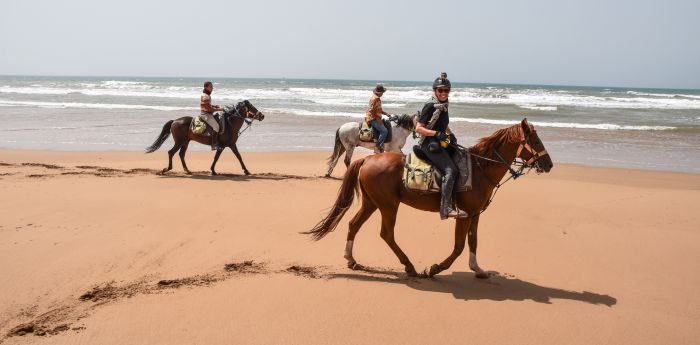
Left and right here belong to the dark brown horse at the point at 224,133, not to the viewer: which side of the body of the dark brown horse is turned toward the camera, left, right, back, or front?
right

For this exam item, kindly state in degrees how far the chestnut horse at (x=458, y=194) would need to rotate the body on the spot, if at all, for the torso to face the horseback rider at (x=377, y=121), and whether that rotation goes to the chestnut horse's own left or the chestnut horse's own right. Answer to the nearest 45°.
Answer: approximately 90° to the chestnut horse's own left

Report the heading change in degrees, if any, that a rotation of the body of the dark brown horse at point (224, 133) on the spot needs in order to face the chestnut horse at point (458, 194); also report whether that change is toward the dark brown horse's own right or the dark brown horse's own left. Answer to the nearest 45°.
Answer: approximately 90° to the dark brown horse's own right

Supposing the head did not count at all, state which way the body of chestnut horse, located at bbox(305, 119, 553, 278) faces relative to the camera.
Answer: to the viewer's right

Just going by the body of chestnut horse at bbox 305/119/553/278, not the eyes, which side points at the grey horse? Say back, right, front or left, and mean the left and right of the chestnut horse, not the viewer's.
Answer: left

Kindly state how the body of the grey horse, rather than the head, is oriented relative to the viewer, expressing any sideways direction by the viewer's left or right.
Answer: facing to the right of the viewer

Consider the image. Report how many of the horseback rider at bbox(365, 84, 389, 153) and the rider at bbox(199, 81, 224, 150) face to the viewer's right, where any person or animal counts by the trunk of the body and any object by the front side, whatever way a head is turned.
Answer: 2

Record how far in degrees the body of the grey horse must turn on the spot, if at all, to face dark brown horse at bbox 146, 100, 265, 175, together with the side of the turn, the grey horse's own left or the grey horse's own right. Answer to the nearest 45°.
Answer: approximately 180°

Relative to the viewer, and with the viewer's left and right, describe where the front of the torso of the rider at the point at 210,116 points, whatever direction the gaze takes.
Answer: facing to the right of the viewer

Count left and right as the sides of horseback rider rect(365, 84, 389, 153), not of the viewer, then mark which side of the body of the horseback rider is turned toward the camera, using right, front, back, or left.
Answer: right

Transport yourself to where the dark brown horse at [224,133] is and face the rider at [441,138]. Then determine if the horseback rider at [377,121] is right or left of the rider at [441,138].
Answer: left
